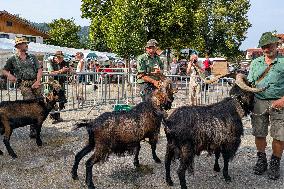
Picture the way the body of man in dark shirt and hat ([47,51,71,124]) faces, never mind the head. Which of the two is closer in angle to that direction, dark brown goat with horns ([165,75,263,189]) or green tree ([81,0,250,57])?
the dark brown goat with horns

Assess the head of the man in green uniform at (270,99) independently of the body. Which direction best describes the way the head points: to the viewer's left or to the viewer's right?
to the viewer's left

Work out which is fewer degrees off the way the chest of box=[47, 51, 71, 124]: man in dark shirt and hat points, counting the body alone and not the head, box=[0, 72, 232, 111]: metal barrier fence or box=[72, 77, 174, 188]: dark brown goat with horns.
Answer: the dark brown goat with horns

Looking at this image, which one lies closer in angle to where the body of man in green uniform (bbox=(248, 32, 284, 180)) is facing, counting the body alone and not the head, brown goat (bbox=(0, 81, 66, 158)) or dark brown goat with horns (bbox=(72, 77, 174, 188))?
the dark brown goat with horns

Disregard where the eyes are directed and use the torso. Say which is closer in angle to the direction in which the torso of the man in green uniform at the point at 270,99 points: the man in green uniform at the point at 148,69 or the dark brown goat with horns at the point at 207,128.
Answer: the dark brown goat with horns

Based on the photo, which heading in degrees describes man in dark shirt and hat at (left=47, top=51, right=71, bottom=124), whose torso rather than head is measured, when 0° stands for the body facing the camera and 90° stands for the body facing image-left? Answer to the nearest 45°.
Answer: approximately 0°

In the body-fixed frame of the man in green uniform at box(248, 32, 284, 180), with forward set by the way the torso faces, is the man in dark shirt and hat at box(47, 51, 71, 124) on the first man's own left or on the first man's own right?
on the first man's own right

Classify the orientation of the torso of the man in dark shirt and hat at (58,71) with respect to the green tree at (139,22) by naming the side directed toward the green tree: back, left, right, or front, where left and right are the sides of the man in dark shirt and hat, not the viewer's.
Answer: back

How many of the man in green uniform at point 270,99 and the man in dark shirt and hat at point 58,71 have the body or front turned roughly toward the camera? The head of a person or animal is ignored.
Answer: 2
